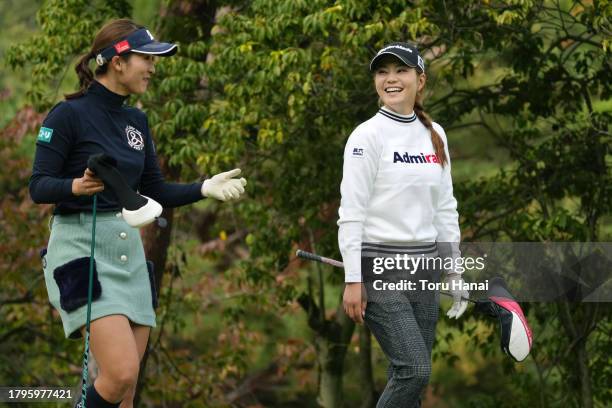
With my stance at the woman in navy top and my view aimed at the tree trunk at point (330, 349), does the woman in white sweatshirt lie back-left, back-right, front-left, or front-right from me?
front-right

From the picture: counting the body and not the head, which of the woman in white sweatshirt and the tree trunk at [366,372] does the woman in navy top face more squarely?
the woman in white sweatshirt

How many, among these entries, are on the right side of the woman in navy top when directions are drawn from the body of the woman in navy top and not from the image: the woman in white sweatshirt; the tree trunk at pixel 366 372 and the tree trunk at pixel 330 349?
0

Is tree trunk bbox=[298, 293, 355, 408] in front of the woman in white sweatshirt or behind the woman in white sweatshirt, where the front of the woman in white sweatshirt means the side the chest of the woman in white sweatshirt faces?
behind

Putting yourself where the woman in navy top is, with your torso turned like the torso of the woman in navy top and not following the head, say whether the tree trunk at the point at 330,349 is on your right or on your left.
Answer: on your left

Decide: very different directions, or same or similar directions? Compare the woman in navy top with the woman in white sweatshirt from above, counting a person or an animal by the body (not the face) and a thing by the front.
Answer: same or similar directions

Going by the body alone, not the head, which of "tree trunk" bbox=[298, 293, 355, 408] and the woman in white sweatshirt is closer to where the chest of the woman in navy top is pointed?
the woman in white sweatshirt

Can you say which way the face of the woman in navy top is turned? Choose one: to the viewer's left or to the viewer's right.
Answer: to the viewer's right

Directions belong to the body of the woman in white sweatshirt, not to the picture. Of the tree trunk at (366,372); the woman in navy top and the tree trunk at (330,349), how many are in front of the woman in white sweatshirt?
0

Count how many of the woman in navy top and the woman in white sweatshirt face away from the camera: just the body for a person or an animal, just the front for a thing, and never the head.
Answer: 0

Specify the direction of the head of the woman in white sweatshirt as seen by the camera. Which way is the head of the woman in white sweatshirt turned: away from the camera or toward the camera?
toward the camera

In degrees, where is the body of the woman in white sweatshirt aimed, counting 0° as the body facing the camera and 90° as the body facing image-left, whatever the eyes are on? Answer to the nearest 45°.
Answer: approximately 315°
